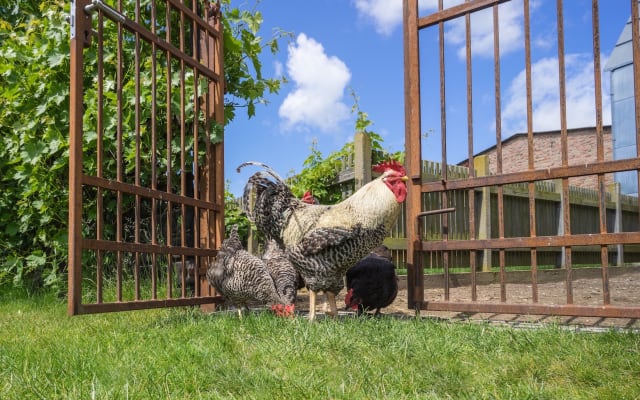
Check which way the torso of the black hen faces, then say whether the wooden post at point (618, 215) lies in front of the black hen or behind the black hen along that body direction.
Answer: behind

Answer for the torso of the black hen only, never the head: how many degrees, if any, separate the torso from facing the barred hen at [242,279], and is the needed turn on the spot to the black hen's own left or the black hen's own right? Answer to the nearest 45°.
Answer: approximately 45° to the black hen's own right

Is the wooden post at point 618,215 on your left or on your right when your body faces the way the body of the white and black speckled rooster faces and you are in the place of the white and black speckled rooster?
on your left

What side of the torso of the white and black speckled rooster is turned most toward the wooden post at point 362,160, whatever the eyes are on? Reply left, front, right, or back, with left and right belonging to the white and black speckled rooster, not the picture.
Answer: left

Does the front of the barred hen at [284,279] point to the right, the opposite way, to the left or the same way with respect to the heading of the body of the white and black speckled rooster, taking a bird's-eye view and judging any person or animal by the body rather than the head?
to the right

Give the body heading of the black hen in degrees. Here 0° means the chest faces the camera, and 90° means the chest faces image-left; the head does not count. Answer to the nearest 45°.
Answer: approximately 45°

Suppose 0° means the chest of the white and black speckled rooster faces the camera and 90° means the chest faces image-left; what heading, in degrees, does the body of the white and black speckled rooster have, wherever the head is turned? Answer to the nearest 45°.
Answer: approximately 270°
